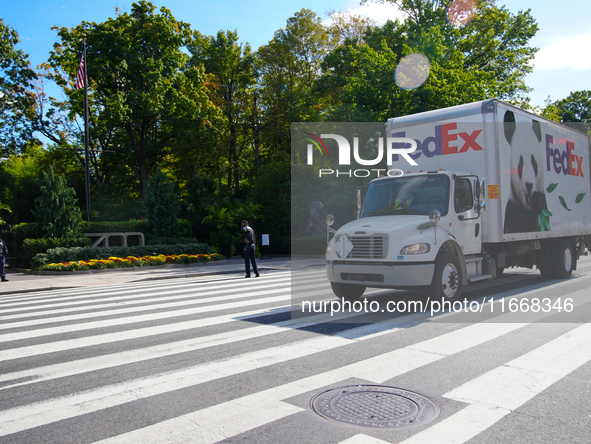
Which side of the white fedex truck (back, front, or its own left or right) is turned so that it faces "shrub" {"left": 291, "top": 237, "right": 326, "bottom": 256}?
right

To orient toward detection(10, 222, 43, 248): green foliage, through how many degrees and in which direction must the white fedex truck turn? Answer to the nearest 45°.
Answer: approximately 45° to its right

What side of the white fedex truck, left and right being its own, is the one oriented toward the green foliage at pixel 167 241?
right

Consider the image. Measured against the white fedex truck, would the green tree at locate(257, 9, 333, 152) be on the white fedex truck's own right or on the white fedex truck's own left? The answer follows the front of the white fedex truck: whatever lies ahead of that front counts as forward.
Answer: on the white fedex truck's own right

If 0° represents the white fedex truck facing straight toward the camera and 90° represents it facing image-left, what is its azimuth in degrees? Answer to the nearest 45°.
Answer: approximately 45°

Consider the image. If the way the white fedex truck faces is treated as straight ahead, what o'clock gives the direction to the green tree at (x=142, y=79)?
The green tree is roughly at 3 o'clock from the white fedex truck.

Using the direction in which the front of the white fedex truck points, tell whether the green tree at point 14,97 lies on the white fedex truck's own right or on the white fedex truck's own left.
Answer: on the white fedex truck's own right

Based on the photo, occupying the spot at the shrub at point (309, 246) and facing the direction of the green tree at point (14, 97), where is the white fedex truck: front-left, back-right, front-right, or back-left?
back-left

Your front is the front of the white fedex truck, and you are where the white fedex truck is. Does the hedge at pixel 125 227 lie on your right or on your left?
on your right

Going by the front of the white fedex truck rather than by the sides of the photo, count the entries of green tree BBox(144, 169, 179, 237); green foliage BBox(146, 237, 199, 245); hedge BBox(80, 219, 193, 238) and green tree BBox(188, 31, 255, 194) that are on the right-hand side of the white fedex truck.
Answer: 4

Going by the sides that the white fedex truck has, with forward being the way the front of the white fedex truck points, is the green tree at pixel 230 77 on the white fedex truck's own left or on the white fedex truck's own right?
on the white fedex truck's own right
